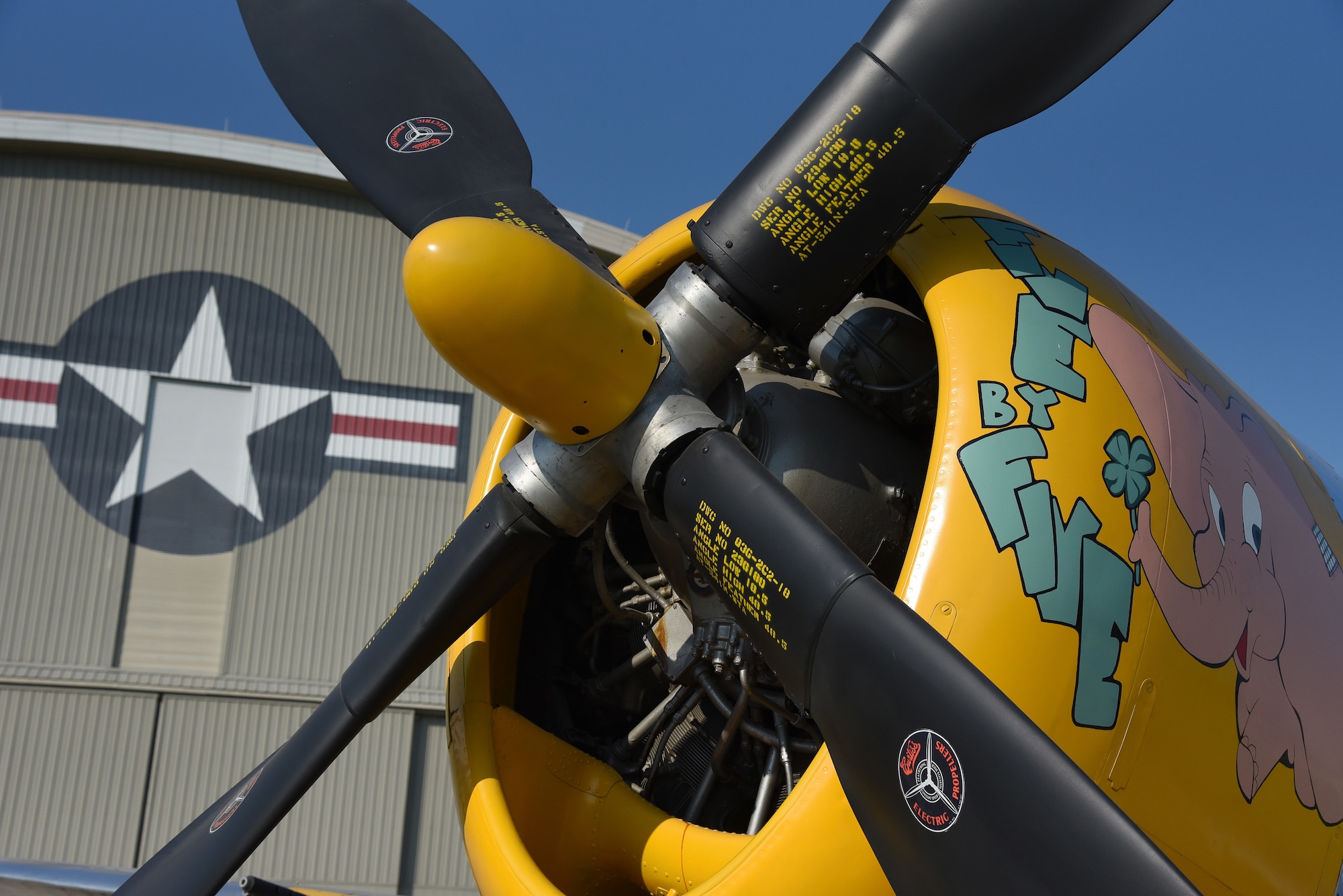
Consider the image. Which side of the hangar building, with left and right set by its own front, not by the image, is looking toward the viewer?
front
